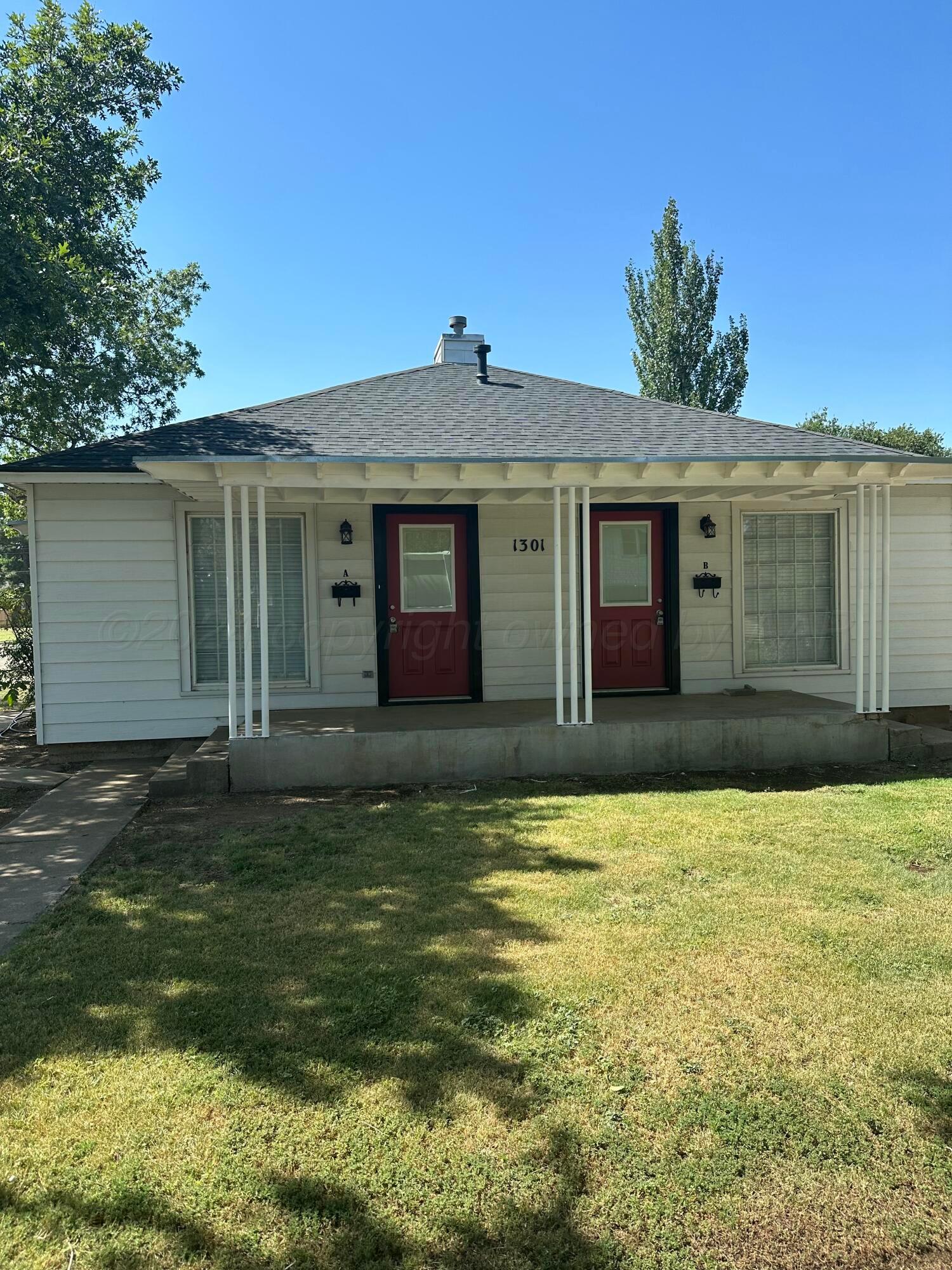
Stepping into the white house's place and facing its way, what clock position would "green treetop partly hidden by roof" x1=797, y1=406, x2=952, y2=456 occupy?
The green treetop partly hidden by roof is roughly at 7 o'clock from the white house.

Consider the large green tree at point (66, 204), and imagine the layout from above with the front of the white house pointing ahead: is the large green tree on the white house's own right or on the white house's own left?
on the white house's own right

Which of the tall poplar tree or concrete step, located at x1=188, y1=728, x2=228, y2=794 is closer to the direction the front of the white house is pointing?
the concrete step

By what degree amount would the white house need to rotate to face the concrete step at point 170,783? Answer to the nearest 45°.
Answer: approximately 45° to its right

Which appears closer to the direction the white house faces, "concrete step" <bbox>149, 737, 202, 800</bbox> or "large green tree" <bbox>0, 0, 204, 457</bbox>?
the concrete step

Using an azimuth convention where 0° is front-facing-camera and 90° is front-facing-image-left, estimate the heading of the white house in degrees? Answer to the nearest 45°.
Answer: approximately 0°

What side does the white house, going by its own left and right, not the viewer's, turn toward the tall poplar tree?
back

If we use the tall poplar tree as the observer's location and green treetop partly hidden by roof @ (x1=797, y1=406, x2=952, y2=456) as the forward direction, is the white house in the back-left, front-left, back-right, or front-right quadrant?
back-right

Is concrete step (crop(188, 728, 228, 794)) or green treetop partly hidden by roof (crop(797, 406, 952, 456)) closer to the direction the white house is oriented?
the concrete step
